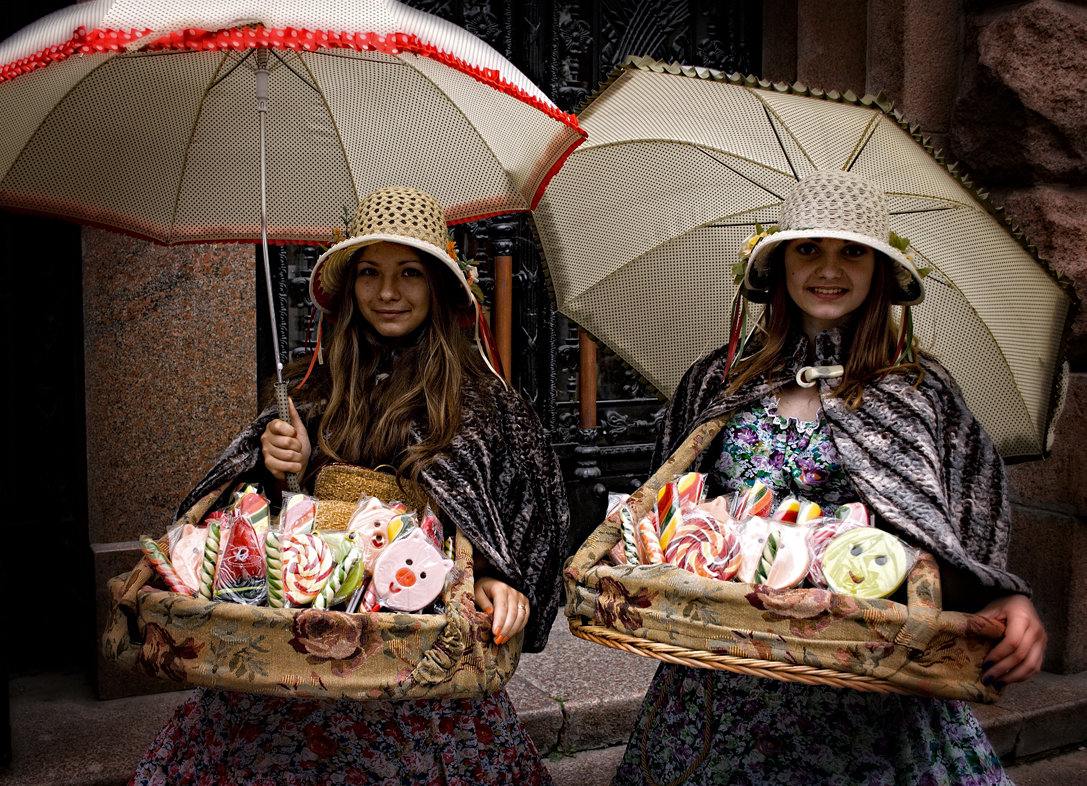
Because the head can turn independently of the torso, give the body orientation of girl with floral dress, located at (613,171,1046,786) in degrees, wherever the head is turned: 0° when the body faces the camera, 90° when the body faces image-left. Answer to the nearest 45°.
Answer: approximately 0°

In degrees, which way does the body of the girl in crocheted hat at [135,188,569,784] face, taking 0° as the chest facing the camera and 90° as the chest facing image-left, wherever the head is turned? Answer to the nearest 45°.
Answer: approximately 0°

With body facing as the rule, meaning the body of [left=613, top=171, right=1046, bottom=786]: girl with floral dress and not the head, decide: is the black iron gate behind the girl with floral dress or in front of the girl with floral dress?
behind

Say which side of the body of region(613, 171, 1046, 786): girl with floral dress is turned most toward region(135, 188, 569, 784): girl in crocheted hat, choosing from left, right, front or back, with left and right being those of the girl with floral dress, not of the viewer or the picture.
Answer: right

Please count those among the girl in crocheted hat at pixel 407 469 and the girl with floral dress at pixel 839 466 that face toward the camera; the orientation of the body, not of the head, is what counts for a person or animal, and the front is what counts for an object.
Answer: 2

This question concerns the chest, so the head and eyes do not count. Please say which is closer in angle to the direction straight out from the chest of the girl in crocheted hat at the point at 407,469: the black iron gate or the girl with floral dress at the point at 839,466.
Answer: the girl with floral dress

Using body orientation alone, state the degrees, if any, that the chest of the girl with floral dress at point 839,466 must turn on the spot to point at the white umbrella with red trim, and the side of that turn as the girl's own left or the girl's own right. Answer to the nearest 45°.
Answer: approximately 90° to the girl's own right

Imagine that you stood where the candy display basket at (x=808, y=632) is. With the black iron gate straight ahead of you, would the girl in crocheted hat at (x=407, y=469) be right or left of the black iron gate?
left

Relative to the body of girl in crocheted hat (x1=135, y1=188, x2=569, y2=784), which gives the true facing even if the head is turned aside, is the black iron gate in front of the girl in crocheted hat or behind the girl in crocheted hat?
behind
